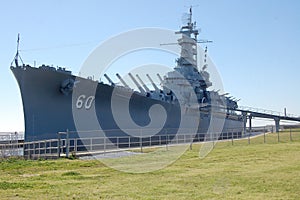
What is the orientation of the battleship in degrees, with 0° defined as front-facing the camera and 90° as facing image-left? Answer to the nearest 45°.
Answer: approximately 45°
